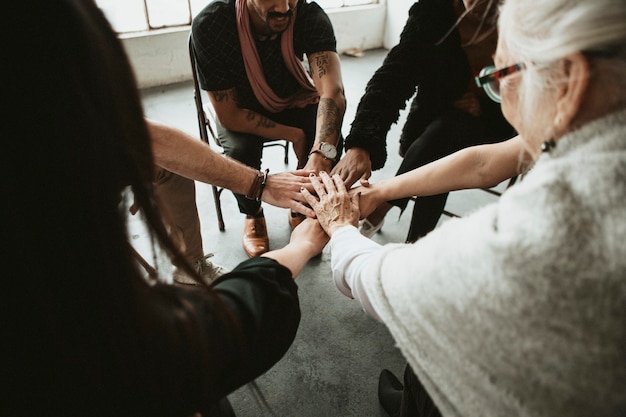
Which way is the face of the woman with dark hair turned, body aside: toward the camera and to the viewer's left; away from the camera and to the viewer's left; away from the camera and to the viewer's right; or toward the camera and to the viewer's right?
away from the camera and to the viewer's right

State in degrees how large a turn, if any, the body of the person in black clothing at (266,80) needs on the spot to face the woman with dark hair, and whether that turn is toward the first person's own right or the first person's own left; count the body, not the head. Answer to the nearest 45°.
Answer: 0° — they already face them

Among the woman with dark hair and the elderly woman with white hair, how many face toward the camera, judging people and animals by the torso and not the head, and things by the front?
0

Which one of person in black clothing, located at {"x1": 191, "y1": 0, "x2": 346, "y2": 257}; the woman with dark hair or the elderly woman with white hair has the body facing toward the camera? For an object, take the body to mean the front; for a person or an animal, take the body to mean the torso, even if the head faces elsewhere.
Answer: the person in black clothing

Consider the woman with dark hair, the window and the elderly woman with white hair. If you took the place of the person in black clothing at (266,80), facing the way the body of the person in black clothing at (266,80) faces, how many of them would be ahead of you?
2

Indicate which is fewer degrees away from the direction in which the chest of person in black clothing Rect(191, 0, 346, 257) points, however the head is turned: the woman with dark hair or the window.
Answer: the woman with dark hair

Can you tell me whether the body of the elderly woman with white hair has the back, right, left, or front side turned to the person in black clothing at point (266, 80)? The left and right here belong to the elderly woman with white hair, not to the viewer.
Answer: front

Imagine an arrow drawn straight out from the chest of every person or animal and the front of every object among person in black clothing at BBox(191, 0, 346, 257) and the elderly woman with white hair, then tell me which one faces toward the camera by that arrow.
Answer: the person in black clothing

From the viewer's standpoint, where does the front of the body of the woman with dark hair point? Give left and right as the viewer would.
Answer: facing away from the viewer and to the right of the viewer

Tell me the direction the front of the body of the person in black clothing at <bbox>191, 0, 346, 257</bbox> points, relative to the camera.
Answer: toward the camera

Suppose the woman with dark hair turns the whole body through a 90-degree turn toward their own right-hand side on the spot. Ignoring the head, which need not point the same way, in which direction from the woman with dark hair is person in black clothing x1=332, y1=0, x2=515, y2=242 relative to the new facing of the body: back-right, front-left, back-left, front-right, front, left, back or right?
left

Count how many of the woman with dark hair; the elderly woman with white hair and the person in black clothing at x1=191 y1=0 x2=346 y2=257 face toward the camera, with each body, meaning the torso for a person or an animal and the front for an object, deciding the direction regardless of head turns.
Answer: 1

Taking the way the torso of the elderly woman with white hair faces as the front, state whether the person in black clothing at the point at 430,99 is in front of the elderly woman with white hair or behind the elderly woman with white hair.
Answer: in front

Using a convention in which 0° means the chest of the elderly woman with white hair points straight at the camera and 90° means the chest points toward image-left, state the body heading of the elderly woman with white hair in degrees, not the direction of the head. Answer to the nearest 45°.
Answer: approximately 135°

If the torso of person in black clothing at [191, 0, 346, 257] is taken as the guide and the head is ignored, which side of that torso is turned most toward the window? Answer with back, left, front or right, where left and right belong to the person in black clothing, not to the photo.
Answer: back
